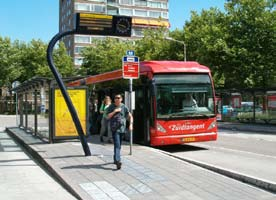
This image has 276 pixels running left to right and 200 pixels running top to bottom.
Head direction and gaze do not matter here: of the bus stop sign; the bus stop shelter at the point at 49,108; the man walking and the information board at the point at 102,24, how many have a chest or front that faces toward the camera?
3

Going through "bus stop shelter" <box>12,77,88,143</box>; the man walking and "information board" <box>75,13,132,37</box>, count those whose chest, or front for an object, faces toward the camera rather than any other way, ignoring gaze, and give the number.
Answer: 2

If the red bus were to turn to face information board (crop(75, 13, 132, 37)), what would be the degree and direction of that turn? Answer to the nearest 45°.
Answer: approximately 90° to its right

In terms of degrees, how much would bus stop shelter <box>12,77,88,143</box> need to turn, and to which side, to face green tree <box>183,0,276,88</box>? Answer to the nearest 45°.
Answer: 0° — it already faces it

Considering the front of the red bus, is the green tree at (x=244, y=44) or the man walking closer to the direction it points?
the man walking

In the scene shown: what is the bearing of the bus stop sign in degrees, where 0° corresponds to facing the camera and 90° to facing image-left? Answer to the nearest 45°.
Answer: approximately 0°
